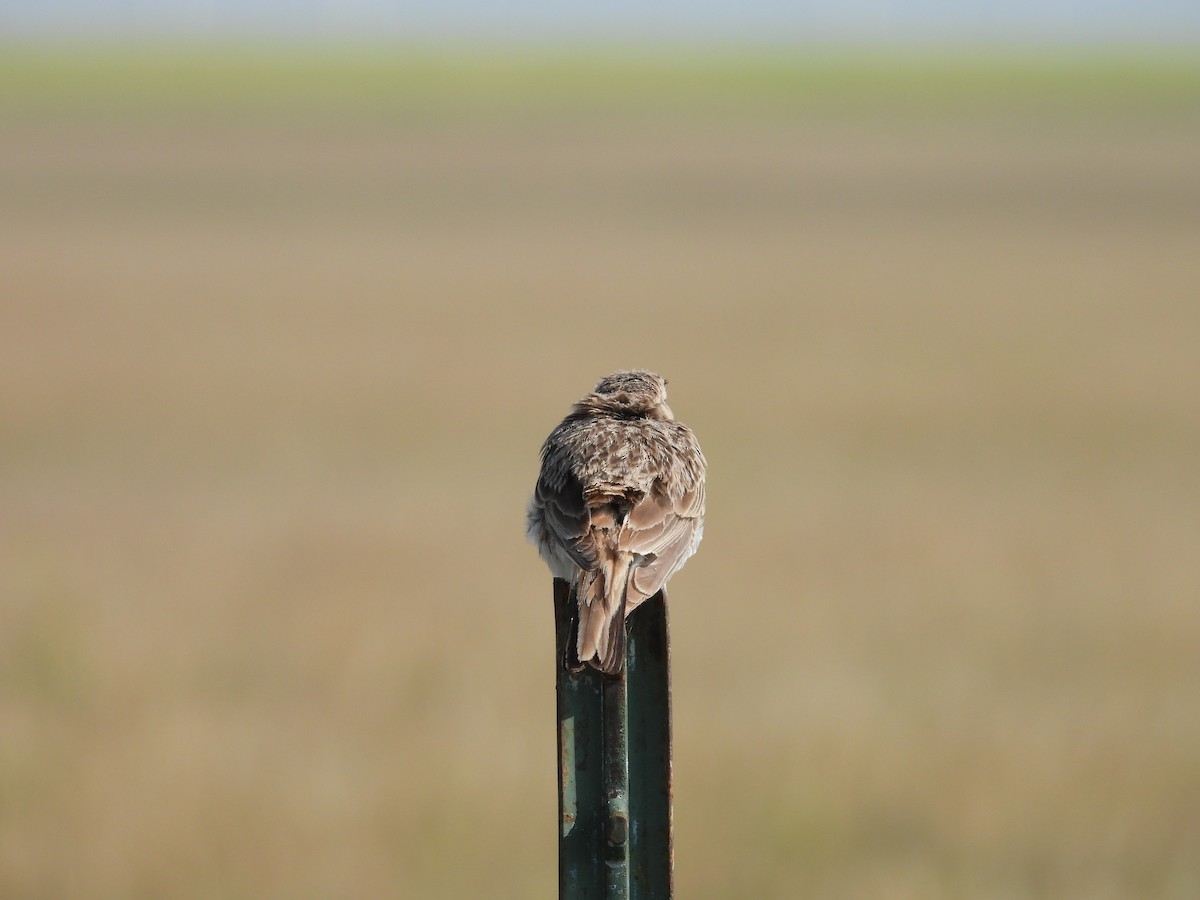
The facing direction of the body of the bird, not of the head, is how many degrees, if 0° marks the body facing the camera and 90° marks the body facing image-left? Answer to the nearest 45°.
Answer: approximately 180°
